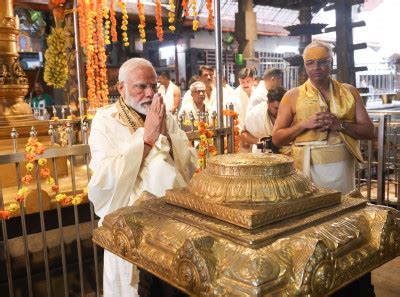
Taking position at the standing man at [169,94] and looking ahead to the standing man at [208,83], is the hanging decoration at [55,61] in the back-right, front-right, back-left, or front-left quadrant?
back-right

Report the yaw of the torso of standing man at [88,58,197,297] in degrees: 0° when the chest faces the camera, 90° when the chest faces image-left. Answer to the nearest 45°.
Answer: approximately 315°

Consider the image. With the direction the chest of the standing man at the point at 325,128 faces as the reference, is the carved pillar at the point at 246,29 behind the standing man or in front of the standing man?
behind

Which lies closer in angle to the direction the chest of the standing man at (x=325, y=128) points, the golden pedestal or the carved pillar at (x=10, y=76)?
the golden pedestal

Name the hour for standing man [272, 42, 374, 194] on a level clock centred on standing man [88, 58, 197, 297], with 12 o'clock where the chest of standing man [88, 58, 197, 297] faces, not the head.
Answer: standing man [272, 42, 374, 194] is roughly at 10 o'clock from standing man [88, 58, 197, 297].

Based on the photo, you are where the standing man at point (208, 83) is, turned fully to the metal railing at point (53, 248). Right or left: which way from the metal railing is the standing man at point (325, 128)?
left
